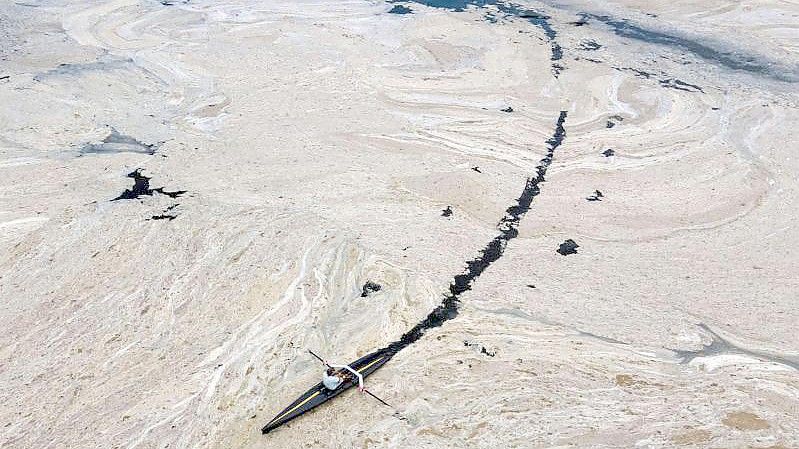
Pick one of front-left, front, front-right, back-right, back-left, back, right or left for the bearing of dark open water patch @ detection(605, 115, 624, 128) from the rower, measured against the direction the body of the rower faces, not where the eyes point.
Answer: front

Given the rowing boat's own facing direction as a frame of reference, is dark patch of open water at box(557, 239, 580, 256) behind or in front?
behind

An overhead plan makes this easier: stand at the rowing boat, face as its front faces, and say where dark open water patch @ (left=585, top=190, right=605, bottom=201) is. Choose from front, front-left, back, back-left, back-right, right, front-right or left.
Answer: back

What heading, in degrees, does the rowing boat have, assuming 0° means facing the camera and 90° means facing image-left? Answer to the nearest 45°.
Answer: approximately 45°

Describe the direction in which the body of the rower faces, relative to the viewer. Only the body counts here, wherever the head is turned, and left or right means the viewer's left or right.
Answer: facing away from the viewer and to the right of the viewer

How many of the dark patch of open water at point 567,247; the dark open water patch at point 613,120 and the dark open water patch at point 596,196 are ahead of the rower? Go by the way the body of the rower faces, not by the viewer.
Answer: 3

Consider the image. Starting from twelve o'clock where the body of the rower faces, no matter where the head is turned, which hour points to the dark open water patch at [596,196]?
The dark open water patch is roughly at 12 o'clock from the rower.

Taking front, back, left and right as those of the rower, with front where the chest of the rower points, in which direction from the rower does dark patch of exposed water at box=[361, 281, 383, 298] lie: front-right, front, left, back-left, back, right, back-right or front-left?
front-left

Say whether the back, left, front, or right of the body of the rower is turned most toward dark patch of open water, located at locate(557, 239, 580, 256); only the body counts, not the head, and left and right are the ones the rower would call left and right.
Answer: front
